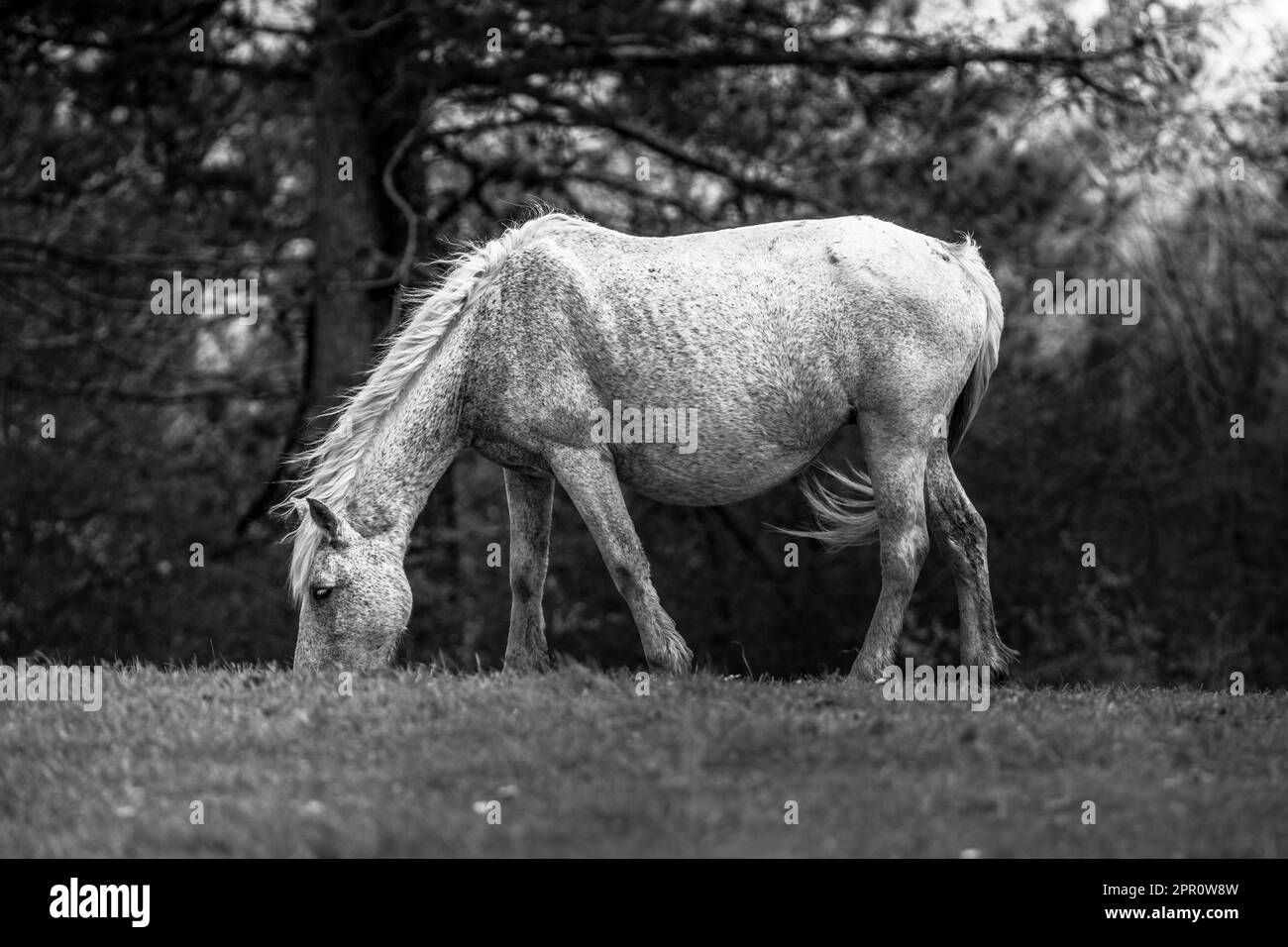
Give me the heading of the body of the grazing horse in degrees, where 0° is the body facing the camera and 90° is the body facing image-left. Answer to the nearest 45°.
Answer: approximately 90°
